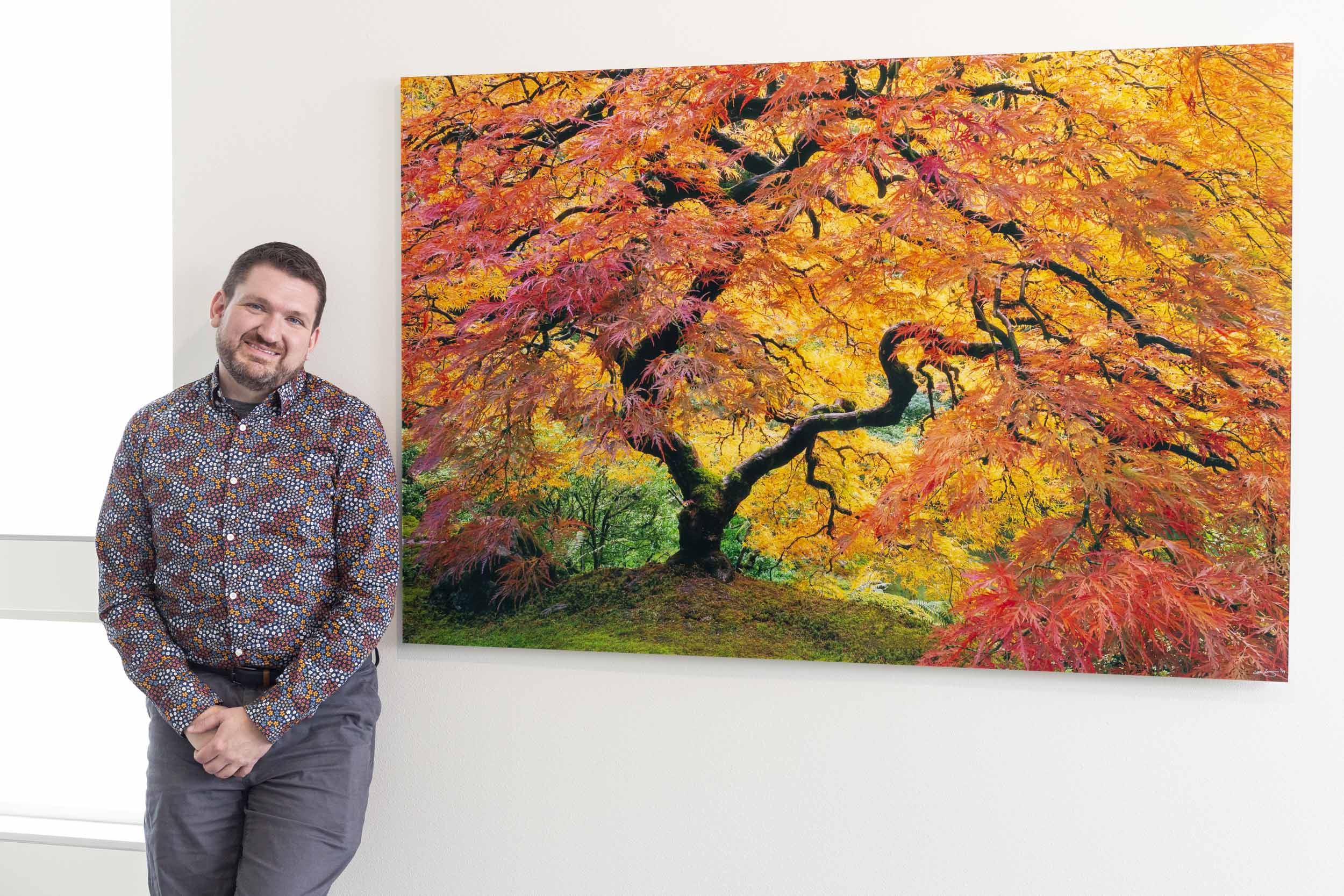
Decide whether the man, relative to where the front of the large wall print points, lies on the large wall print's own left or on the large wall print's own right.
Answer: on the large wall print's own right

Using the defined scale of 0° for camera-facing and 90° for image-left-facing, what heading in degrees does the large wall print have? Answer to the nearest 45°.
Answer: approximately 0°

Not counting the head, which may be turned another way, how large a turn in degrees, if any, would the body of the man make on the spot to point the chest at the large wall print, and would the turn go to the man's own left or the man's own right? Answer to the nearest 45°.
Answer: approximately 90° to the man's own left

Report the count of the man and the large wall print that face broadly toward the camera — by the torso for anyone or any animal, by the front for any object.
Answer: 2
